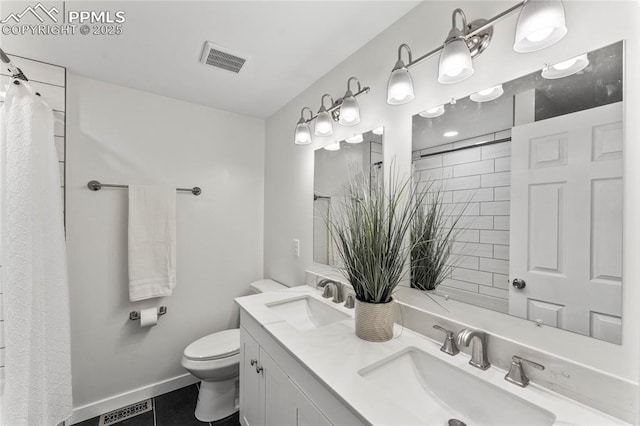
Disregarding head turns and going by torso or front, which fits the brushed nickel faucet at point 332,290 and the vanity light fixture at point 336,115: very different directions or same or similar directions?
same or similar directions

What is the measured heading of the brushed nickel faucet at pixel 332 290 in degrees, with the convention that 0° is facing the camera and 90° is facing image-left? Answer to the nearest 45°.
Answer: approximately 45°

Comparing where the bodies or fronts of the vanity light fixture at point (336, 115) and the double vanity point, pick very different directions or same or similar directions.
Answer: same or similar directions

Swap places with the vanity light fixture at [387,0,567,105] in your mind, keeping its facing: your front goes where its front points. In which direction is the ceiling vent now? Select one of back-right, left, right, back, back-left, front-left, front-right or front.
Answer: front-right

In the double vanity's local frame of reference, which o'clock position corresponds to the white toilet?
The white toilet is roughly at 2 o'clock from the double vanity.

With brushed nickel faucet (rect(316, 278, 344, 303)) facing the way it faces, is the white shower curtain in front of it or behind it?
in front

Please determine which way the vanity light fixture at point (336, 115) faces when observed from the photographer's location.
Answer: facing the viewer and to the left of the viewer

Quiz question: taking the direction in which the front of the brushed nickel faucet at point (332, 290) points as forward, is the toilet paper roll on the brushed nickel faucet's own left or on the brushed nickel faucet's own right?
on the brushed nickel faucet's own right

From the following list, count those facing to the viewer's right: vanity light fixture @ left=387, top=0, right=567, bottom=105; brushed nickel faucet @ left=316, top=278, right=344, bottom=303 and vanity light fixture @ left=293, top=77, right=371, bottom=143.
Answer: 0

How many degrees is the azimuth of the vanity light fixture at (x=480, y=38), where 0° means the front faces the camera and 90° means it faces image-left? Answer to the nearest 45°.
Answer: approximately 45°

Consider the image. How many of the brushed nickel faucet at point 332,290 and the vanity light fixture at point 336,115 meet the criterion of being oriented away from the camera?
0

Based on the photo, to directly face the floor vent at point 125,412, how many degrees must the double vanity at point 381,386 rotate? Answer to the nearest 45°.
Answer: approximately 45° to its right

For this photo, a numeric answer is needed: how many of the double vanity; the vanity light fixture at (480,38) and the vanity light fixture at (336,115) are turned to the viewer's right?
0
